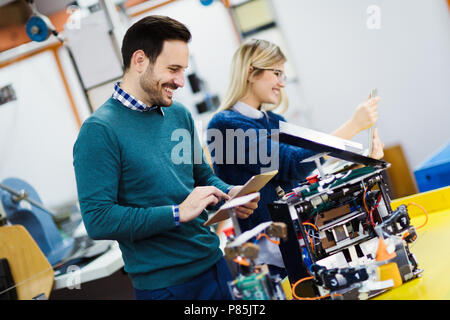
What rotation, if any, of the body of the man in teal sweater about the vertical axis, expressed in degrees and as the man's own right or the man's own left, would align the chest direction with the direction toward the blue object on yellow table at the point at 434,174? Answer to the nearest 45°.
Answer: approximately 90° to the man's own left

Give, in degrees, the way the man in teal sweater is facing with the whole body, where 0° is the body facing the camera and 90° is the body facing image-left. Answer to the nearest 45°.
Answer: approximately 315°

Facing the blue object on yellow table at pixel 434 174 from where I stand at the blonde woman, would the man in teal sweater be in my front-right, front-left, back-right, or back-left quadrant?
back-right

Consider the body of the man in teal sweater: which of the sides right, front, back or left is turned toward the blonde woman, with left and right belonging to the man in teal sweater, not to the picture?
left

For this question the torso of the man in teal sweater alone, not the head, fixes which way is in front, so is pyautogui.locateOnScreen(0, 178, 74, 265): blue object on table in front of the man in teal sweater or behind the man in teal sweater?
behind
